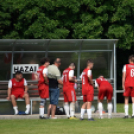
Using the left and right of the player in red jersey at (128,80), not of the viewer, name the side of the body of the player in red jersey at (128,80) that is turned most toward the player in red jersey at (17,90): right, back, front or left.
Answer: left

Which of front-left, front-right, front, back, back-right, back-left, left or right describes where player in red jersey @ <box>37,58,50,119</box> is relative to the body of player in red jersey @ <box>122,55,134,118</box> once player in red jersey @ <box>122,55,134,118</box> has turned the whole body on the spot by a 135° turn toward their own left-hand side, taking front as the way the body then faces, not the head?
front-right

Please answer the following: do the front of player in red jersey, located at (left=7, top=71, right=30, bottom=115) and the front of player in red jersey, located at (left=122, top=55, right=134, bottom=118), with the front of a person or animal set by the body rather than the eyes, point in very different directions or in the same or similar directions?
very different directions

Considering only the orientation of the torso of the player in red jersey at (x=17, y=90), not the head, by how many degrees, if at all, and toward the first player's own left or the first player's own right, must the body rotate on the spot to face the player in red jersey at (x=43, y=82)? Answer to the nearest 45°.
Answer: approximately 45° to the first player's own left

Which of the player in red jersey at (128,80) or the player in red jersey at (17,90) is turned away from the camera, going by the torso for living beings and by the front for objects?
the player in red jersey at (128,80)

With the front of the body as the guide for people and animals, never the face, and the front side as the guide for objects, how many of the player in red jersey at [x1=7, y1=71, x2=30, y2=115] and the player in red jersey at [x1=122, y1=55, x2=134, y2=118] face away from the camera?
1

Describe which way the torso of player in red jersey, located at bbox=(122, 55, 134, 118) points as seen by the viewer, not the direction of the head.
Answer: away from the camera

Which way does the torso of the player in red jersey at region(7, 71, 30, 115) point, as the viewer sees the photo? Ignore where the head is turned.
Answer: toward the camera
